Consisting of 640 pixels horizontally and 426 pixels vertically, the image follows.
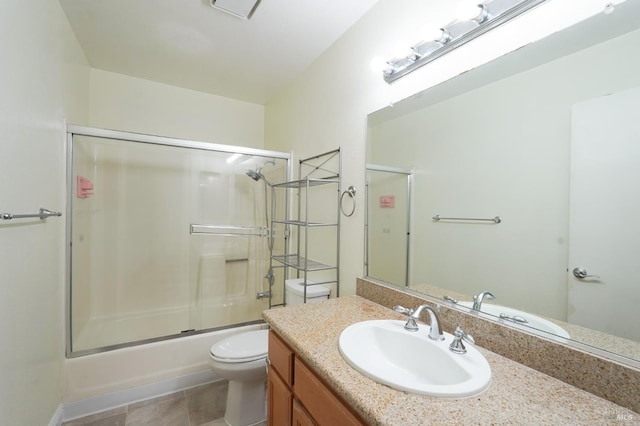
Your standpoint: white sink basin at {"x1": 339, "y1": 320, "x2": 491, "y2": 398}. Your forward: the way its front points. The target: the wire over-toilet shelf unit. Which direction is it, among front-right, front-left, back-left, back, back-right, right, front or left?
right

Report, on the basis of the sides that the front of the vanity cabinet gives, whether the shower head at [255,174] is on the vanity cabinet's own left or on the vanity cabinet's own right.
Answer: on the vanity cabinet's own right

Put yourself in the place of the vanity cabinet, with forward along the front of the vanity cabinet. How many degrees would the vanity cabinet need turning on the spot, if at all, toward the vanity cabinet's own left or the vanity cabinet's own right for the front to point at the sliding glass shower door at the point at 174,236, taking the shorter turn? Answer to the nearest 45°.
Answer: approximately 90° to the vanity cabinet's own right

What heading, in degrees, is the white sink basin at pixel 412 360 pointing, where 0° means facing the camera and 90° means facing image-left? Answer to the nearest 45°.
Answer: approximately 45°

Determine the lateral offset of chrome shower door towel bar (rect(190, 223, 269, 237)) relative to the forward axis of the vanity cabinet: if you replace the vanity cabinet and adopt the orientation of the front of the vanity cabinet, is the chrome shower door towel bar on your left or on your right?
on your right

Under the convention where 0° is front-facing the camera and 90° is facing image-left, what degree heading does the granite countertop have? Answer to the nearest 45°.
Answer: approximately 45°

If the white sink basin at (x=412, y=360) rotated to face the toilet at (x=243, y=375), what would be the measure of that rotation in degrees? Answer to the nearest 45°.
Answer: approximately 45° to its right

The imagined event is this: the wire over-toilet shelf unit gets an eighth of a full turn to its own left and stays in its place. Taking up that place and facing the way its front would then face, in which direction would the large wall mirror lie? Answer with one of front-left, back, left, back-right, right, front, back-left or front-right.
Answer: front-left

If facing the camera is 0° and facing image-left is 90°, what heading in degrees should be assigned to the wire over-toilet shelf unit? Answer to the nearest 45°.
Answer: approximately 45°

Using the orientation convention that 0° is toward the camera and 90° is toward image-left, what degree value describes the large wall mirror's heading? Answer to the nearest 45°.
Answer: approximately 45°
